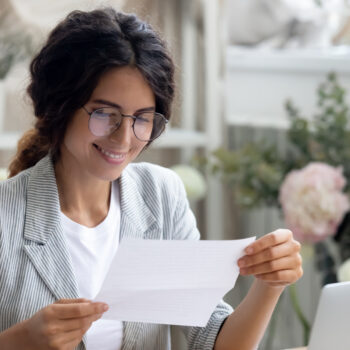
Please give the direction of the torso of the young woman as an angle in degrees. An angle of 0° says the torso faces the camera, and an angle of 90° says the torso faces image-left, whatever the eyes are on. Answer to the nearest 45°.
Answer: approximately 315°

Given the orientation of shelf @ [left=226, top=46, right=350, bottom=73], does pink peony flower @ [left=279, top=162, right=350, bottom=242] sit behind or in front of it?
in front

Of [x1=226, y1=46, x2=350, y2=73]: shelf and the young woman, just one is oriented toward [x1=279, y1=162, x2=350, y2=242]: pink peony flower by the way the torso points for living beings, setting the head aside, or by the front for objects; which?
the shelf

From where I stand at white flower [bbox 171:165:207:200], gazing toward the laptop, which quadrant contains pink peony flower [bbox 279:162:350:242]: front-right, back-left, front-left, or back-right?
front-left

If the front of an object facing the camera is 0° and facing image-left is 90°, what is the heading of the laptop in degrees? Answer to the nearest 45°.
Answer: approximately 135°

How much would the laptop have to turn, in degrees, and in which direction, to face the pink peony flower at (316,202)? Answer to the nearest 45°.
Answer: approximately 45° to its right

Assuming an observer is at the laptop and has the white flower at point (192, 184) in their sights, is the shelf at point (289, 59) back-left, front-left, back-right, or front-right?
front-right

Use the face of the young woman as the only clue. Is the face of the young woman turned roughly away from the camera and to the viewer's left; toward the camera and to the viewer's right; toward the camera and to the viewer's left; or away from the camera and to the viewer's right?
toward the camera and to the viewer's right

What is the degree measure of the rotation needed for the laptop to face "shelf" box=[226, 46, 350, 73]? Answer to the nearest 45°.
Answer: approximately 45° to its right

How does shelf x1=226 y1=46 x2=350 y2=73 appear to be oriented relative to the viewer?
toward the camera

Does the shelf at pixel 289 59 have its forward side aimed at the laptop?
yes

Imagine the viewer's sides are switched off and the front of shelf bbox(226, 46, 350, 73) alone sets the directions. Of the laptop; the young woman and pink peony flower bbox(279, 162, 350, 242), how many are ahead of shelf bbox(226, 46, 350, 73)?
3

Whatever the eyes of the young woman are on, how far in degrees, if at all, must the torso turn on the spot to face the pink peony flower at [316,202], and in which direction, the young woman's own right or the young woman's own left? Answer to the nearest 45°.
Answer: approximately 90° to the young woman's own left

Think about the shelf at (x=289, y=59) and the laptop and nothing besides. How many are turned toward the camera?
1
